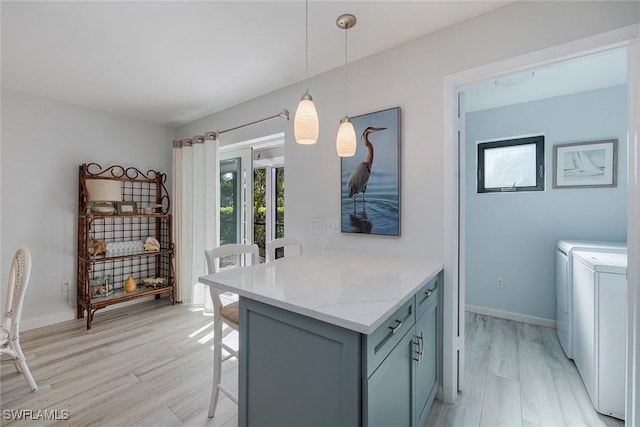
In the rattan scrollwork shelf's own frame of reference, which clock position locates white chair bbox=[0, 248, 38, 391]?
The white chair is roughly at 2 o'clock from the rattan scrollwork shelf.

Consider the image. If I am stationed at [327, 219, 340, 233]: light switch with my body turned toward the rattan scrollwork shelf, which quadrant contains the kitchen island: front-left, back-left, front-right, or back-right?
back-left

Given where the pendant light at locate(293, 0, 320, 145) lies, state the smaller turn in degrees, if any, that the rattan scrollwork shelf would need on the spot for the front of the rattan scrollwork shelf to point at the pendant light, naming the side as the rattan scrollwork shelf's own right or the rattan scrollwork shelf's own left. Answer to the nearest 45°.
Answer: approximately 45° to the rattan scrollwork shelf's own right

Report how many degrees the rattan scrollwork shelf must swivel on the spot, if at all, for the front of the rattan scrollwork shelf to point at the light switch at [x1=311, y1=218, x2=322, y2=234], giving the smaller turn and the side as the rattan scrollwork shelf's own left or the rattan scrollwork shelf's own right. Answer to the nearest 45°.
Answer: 0° — it already faces it

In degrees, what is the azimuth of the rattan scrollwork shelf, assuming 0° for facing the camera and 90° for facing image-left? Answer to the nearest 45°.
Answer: approximately 315°

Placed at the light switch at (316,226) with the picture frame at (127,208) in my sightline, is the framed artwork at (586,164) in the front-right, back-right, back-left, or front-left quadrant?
back-right
